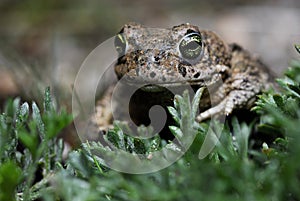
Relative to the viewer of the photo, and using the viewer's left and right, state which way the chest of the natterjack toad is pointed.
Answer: facing the viewer and to the left of the viewer
